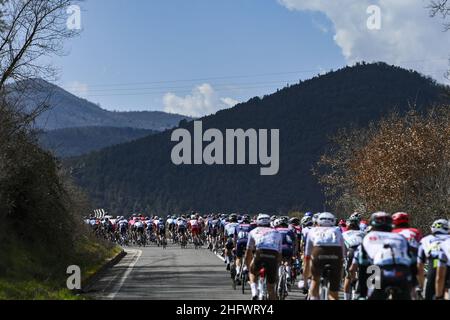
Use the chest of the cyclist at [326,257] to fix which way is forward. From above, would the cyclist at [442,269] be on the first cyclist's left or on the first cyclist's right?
on the first cyclist's right

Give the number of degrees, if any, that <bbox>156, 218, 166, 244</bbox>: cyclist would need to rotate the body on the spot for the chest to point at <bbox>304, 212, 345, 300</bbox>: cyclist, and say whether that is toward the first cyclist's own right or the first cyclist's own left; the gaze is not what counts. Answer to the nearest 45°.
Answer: approximately 180°

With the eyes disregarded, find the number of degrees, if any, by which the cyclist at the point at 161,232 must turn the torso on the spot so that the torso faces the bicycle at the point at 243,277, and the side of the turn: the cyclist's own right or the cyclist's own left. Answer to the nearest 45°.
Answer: approximately 180°

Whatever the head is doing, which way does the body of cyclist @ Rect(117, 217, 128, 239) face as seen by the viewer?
away from the camera

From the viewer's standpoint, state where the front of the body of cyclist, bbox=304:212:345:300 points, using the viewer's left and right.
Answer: facing away from the viewer

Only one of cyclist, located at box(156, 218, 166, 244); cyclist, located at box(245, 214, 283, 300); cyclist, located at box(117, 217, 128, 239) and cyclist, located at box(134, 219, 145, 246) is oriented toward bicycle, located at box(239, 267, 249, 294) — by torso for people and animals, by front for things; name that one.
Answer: cyclist, located at box(245, 214, 283, 300)

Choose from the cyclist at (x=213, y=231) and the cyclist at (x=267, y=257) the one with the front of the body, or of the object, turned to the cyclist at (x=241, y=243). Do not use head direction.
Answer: the cyclist at (x=267, y=257)

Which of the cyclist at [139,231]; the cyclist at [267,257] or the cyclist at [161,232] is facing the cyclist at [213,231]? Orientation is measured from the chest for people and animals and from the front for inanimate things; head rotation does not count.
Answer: the cyclist at [267,257]

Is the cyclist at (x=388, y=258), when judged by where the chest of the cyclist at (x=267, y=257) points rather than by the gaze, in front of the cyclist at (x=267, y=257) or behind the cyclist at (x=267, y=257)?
behind

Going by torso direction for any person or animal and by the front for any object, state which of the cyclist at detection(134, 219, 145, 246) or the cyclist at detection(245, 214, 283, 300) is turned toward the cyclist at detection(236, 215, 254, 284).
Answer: the cyclist at detection(245, 214, 283, 300)

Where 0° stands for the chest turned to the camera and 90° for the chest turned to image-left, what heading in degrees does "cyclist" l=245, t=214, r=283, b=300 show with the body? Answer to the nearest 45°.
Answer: approximately 180°
